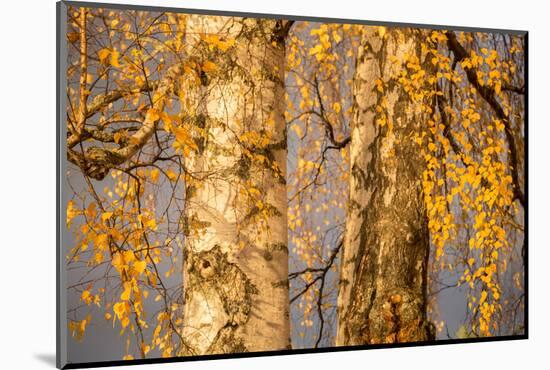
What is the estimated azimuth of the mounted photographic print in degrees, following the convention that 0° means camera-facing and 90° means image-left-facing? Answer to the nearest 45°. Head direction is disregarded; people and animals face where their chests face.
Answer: approximately 315°
